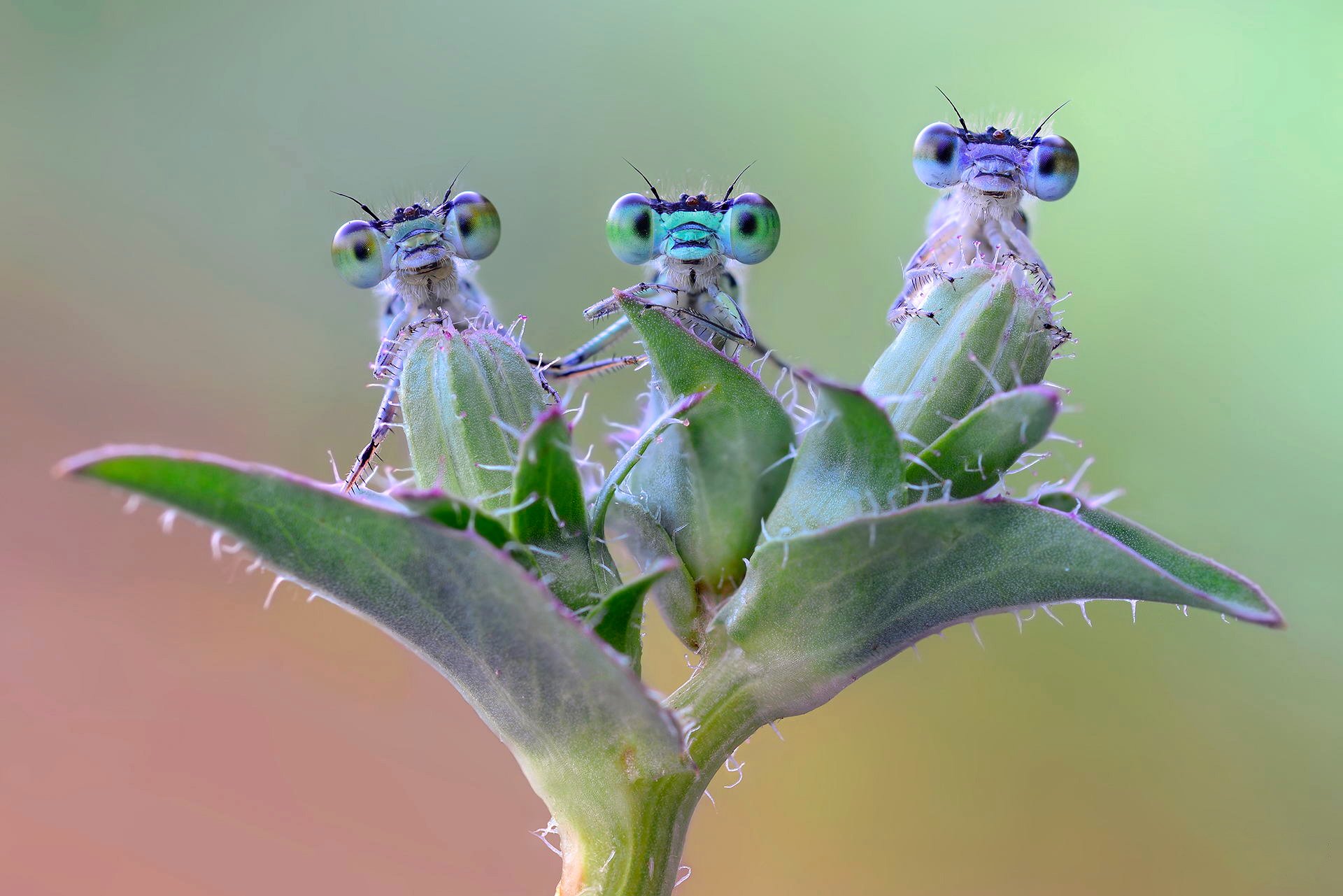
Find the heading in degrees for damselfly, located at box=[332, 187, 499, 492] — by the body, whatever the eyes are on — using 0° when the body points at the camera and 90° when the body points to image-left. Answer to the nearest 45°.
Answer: approximately 0°

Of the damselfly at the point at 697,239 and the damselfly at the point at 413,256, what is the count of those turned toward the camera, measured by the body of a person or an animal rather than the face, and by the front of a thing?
2

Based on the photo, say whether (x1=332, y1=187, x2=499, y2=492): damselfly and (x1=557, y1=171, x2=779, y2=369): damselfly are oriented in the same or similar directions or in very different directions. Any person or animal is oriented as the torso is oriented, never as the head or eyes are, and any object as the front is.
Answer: same or similar directions

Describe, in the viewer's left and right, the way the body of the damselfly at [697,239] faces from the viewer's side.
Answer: facing the viewer
